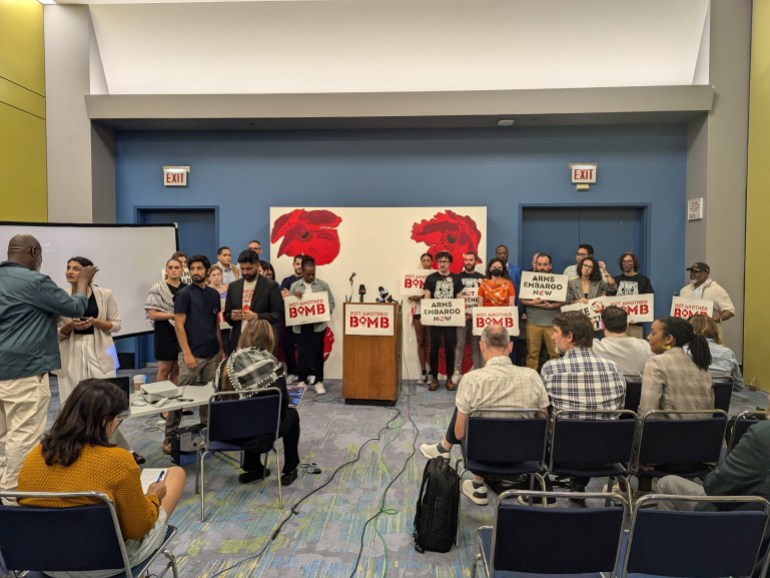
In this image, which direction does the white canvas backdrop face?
toward the camera

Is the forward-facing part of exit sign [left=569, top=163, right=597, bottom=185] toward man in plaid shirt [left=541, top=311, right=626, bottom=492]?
yes

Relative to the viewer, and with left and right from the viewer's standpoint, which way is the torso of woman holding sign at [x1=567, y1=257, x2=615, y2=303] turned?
facing the viewer

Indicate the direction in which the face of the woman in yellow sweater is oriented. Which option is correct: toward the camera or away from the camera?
away from the camera

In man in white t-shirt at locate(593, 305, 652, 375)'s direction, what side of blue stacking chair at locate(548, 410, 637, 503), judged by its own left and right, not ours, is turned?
front

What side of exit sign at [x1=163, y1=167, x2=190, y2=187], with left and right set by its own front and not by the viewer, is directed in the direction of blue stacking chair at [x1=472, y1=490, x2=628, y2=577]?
front

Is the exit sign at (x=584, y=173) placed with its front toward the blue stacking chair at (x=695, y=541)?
yes

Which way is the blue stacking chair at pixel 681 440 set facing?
away from the camera

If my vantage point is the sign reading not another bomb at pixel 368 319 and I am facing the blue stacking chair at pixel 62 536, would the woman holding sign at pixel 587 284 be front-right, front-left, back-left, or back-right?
back-left

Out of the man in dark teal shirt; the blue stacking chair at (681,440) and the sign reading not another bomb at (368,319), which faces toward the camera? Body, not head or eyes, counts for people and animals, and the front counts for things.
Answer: the sign reading not another bomb

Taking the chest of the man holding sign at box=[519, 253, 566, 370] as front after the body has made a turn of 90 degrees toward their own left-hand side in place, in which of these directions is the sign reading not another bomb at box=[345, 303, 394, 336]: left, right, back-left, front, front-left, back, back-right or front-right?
back-right

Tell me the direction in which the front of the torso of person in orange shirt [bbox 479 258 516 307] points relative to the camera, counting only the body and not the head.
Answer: toward the camera
